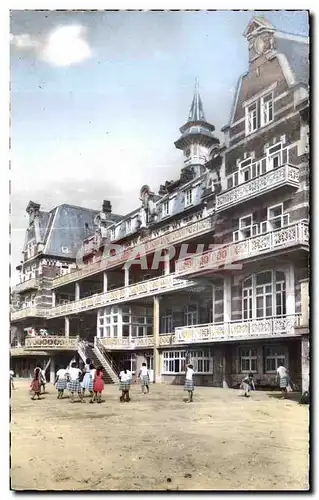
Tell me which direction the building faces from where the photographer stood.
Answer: facing the viewer and to the left of the viewer

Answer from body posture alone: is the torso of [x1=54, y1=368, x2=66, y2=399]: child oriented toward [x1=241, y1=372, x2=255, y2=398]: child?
no
